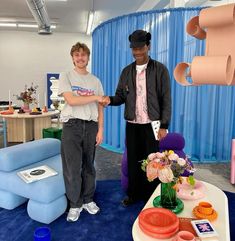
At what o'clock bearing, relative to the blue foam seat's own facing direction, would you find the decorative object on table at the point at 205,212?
The decorative object on table is roughly at 12 o'clock from the blue foam seat.

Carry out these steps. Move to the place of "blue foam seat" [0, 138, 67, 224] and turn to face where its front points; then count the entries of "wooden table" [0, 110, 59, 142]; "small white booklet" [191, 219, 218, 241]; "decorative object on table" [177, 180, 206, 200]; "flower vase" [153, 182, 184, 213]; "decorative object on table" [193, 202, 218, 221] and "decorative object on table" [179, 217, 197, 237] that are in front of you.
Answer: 5

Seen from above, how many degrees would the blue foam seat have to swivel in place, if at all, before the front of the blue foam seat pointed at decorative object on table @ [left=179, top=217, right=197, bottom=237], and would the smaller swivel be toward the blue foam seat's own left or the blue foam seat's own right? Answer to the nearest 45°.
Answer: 0° — it already faces it

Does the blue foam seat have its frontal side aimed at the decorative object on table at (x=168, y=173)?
yes

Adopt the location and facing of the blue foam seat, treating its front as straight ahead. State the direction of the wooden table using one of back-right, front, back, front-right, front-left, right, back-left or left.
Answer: back-left

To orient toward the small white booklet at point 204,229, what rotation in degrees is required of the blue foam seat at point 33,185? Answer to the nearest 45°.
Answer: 0° — it already faces it

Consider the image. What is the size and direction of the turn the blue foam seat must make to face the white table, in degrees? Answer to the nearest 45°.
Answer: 0° — it already faces it

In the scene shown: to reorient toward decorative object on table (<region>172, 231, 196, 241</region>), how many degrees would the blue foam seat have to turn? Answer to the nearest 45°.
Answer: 0° — it already faces it

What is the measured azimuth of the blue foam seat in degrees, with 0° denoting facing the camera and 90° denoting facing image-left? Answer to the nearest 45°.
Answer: approximately 315°

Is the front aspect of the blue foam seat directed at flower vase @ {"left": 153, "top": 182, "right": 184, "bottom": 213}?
yes
